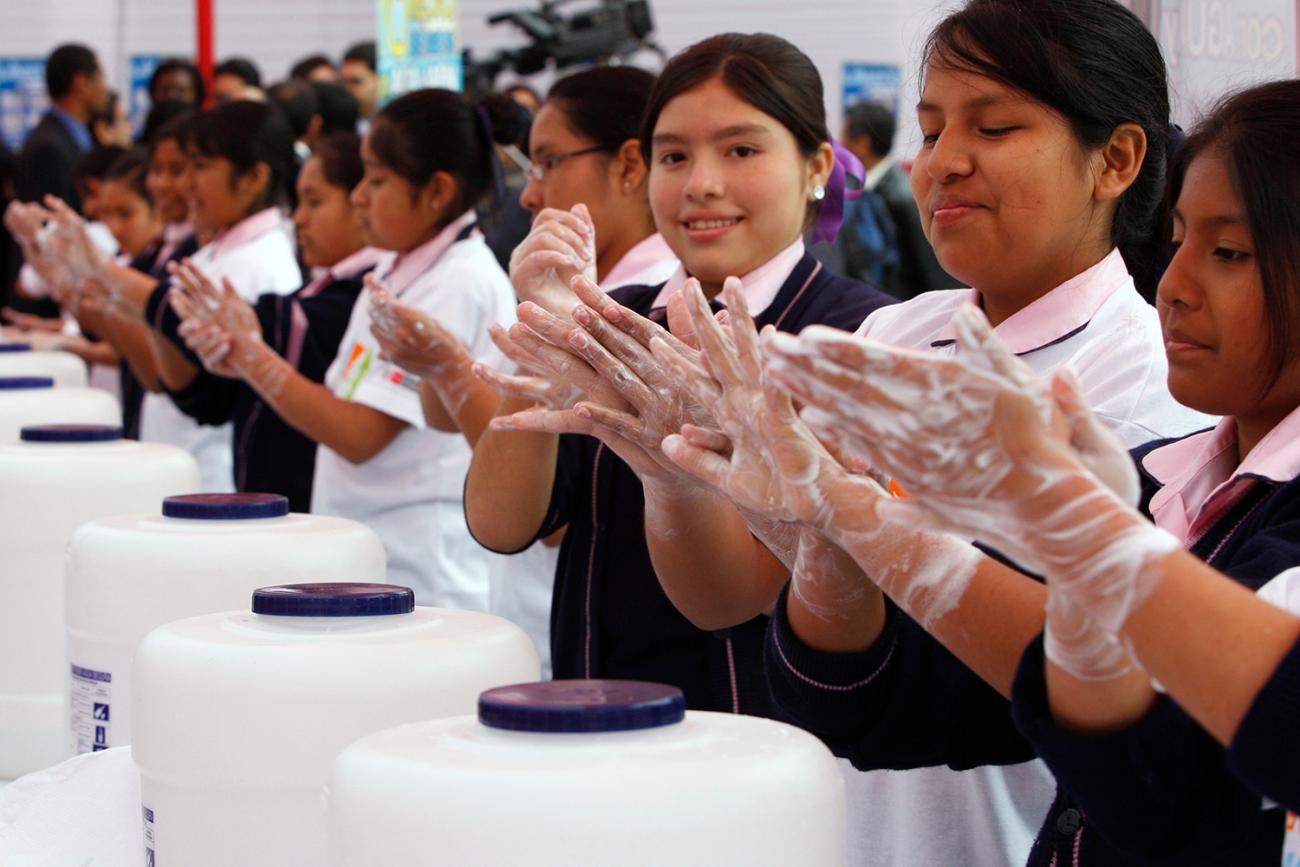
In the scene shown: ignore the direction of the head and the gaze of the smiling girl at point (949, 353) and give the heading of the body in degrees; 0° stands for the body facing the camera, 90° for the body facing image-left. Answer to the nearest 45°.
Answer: approximately 45°

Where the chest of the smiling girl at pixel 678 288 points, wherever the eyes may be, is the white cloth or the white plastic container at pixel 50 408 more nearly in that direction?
the white cloth

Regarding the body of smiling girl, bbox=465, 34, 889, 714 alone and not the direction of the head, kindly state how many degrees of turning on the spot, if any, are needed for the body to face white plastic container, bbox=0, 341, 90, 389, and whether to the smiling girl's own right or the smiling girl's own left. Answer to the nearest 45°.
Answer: approximately 90° to the smiling girl's own right

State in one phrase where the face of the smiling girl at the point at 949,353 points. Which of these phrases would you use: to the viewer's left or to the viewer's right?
to the viewer's left

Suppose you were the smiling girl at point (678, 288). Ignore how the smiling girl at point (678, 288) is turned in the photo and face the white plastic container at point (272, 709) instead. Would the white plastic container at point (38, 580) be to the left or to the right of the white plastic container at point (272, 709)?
right

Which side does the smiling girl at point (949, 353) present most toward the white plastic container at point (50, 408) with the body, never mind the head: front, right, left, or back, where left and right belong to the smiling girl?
right

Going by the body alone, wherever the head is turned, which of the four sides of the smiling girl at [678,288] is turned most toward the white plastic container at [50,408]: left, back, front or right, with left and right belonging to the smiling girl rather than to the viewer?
right

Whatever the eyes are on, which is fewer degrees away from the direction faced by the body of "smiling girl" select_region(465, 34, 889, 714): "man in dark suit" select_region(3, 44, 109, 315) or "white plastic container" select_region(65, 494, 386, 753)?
the white plastic container

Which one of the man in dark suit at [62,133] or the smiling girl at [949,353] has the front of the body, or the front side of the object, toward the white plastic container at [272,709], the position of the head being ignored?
the smiling girl
